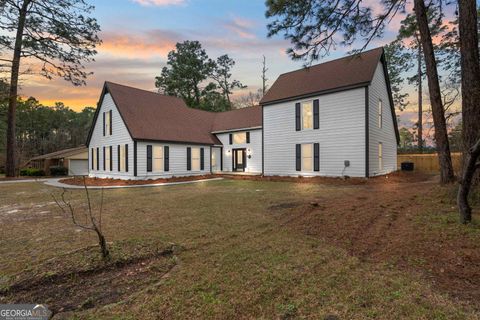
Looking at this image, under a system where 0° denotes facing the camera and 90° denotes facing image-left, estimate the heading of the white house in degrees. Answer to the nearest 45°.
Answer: approximately 0°

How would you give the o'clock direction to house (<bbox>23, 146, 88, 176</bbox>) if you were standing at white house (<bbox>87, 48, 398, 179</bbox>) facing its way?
The house is roughly at 4 o'clock from the white house.

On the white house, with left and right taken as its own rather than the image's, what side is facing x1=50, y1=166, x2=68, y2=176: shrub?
right
